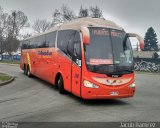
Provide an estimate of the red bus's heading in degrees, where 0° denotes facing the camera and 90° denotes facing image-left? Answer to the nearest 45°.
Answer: approximately 315°
